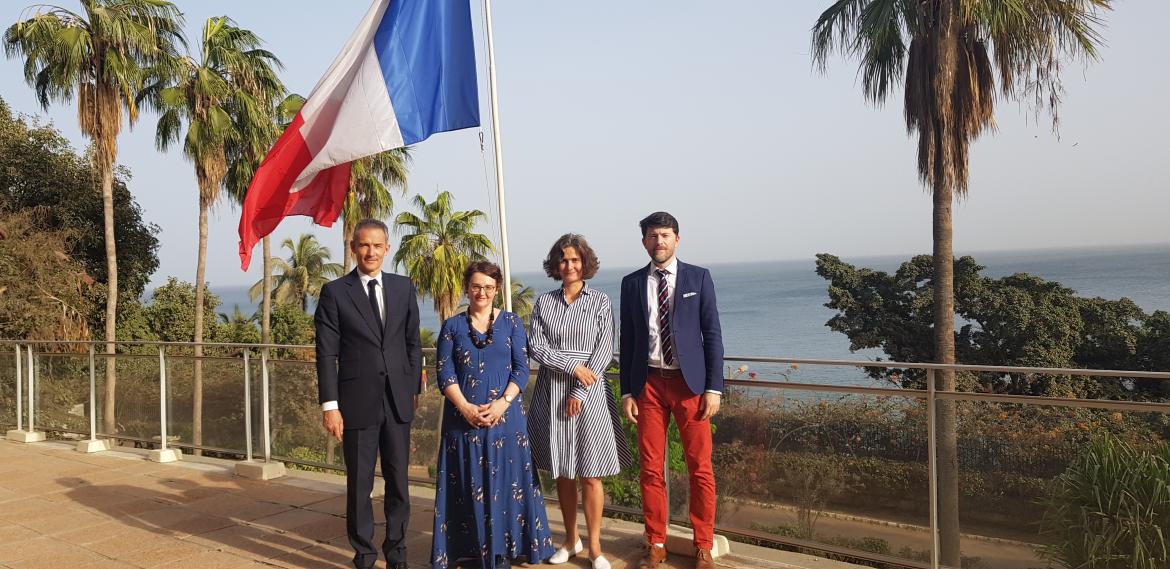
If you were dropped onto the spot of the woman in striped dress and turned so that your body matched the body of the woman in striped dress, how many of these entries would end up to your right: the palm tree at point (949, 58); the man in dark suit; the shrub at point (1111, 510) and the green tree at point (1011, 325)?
1

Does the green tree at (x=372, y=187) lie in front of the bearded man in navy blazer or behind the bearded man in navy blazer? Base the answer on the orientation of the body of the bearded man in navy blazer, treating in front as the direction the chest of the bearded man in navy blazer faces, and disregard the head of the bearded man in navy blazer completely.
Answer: behind

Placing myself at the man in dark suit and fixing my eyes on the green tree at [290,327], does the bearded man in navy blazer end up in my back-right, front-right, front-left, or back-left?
back-right

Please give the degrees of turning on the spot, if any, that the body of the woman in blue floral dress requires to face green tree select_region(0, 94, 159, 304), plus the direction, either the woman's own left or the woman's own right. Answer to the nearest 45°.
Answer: approximately 135° to the woman's own right

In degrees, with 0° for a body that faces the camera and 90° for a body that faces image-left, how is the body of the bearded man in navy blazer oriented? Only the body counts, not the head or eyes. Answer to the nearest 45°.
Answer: approximately 0°

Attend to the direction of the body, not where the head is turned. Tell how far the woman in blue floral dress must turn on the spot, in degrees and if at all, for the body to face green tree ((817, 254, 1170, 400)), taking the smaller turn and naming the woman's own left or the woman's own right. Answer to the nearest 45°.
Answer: approximately 135° to the woman's own left

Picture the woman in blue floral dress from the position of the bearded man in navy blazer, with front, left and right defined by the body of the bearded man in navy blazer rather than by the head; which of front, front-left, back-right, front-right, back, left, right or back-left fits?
right

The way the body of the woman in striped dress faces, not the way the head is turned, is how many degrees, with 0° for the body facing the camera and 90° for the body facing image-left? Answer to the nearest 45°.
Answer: approximately 0°

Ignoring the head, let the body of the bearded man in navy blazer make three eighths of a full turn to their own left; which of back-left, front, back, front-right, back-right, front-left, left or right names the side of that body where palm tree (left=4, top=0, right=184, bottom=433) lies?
left
